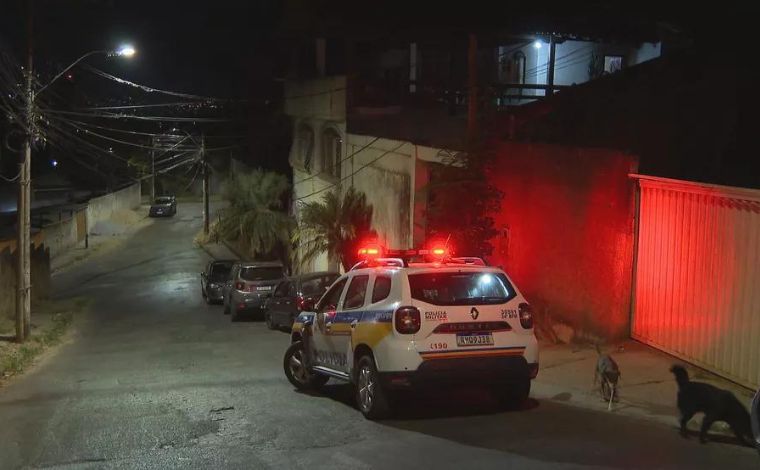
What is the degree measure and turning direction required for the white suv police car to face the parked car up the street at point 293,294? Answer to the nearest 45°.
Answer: approximately 45° to its right

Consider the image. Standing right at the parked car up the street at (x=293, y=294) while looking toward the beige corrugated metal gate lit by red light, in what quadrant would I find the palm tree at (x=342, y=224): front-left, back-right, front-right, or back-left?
back-left

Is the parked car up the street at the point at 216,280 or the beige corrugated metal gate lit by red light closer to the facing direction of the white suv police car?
the parked car up the street

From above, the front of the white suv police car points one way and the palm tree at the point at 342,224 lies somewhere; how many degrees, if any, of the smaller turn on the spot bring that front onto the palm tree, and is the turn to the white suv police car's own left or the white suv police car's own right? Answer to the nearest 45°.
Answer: approximately 45° to the white suv police car's own right

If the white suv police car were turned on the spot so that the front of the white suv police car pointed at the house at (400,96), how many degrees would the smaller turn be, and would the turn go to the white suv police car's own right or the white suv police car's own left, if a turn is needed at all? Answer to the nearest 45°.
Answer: approximately 45° to the white suv police car's own right

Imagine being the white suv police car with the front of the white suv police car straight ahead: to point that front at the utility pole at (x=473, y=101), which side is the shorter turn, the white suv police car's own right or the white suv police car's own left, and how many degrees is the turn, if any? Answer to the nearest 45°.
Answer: approximately 45° to the white suv police car's own right

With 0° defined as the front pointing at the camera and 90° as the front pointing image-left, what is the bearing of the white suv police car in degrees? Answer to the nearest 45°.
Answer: approximately 135°

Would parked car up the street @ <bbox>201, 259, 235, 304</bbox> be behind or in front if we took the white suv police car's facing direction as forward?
in front

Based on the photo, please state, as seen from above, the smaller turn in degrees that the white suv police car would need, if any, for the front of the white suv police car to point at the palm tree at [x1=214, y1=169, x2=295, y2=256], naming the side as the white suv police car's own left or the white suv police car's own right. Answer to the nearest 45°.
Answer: approximately 45° to the white suv police car's own right
